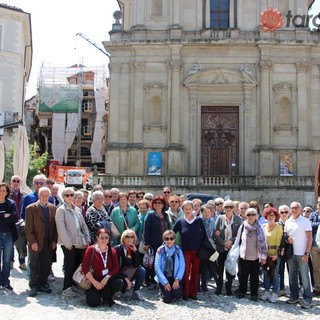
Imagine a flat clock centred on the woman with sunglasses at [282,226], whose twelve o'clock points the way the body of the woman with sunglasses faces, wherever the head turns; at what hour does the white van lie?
The white van is roughly at 5 o'clock from the woman with sunglasses.

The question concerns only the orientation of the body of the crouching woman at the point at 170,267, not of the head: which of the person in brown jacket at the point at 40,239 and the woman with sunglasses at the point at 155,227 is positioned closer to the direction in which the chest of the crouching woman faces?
the person in brown jacket

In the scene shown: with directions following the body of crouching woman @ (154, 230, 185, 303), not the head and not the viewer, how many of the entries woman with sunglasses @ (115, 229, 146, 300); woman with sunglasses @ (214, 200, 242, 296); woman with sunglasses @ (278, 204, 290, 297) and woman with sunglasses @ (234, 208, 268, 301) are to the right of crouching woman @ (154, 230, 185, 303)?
1

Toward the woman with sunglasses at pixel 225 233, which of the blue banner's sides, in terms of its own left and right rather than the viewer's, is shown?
front

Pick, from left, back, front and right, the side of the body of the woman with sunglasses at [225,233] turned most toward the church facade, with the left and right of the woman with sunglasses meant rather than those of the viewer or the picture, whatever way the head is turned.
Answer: back

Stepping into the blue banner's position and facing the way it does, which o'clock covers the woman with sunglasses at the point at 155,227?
The woman with sunglasses is roughly at 12 o'clock from the blue banner.

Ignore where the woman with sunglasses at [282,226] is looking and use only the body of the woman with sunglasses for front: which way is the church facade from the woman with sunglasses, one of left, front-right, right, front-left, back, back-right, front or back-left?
back

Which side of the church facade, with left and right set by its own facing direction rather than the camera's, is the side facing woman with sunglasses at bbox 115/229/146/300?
front

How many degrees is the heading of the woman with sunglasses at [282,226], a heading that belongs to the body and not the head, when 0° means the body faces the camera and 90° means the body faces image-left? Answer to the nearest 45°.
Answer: approximately 0°

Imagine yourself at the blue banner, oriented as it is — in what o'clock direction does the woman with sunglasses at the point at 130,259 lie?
The woman with sunglasses is roughly at 12 o'clock from the blue banner.

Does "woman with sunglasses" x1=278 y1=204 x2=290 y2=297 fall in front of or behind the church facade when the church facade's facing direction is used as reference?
in front
